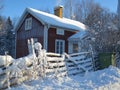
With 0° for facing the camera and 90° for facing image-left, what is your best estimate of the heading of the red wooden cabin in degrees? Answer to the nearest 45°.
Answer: approximately 315°
